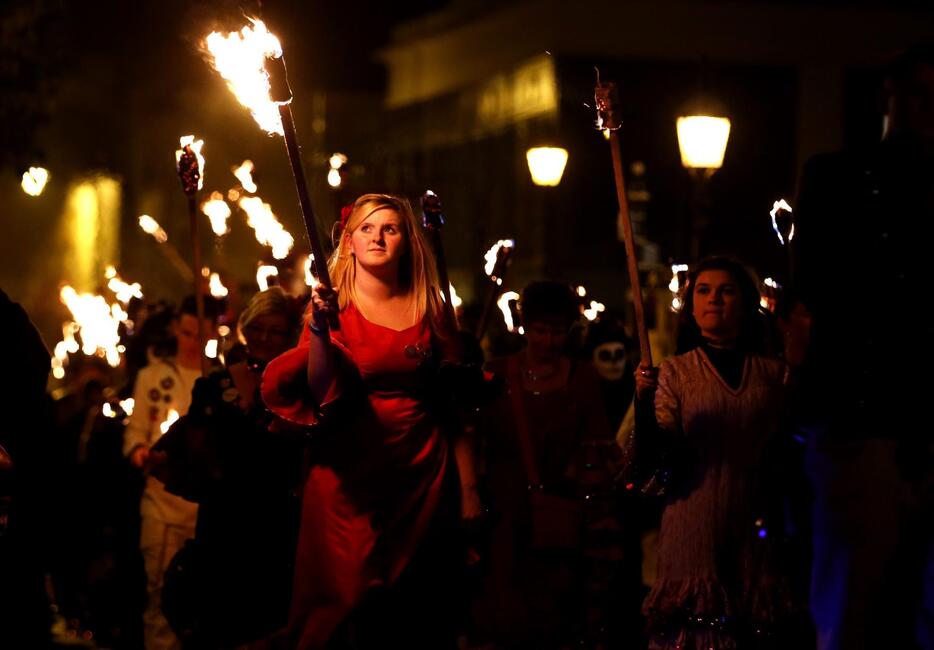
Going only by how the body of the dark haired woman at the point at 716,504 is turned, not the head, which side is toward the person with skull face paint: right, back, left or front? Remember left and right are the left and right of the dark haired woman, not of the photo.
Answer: back

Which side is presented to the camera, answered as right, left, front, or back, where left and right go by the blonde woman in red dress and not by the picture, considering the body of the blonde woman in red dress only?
front

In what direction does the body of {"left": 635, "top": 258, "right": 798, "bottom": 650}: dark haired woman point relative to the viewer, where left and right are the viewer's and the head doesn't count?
facing the viewer

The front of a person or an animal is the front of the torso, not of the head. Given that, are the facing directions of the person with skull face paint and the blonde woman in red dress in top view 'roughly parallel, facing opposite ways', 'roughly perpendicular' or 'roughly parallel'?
roughly parallel

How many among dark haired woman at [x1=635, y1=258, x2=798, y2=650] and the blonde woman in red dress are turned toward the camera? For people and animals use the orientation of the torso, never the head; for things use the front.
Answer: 2

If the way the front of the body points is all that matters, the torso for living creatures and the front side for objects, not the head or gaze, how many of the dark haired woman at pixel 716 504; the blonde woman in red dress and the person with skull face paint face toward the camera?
3

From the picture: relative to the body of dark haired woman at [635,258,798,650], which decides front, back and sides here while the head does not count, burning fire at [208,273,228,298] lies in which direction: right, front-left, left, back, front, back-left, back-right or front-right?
back-right

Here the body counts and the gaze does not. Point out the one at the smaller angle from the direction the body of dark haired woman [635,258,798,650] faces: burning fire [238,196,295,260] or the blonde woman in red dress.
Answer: the blonde woman in red dress
